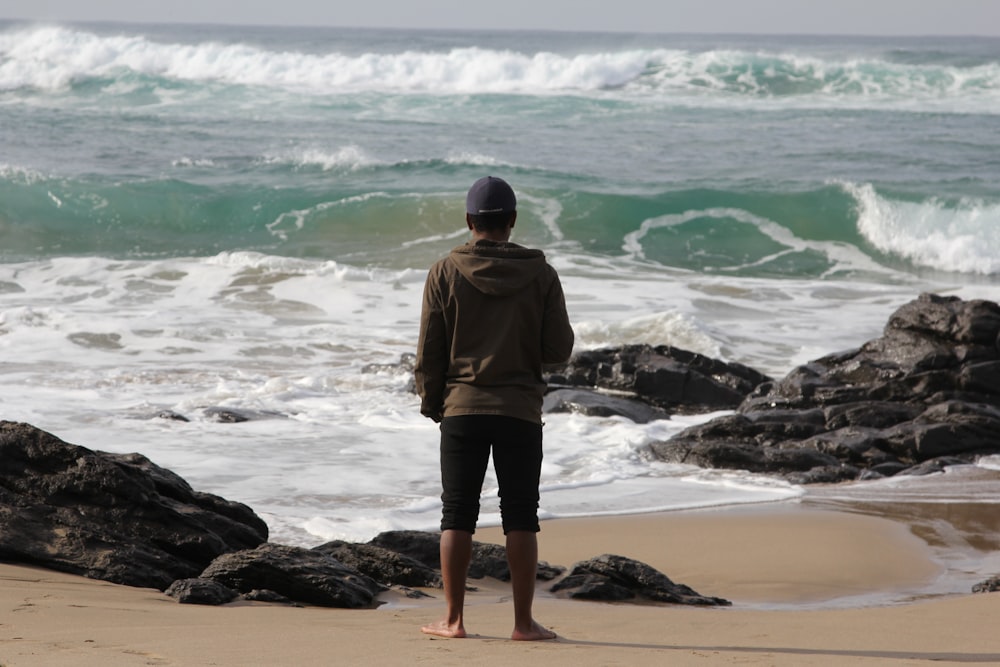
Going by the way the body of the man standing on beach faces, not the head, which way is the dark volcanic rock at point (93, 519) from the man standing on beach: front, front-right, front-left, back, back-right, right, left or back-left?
front-left

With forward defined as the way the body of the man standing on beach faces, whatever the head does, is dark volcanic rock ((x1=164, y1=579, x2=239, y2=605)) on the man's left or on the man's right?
on the man's left

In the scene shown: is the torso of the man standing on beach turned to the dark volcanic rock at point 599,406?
yes

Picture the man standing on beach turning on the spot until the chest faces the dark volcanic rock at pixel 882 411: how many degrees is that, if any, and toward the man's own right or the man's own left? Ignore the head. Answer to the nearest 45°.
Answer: approximately 45° to the man's own right

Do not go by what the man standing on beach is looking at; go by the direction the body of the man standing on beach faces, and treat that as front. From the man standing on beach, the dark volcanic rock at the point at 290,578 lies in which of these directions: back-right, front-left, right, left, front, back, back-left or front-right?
front-left

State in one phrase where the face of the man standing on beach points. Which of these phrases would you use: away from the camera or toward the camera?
away from the camera

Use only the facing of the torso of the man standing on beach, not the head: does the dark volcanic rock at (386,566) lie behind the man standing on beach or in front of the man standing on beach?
in front

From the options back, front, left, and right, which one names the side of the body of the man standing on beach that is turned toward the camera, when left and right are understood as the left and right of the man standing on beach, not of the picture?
back
